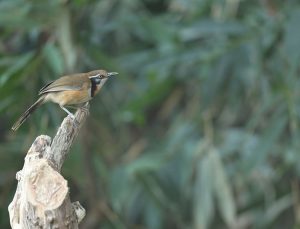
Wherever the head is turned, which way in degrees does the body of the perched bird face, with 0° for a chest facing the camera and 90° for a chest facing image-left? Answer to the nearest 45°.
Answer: approximately 270°
